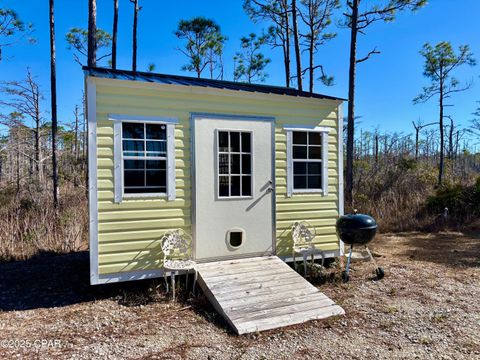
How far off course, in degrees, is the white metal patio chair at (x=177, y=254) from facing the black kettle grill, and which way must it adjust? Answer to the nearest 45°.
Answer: approximately 45° to its left

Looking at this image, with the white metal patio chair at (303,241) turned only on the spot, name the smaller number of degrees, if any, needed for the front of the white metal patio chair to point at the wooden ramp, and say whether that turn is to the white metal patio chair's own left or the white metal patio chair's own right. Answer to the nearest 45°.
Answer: approximately 45° to the white metal patio chair's own right

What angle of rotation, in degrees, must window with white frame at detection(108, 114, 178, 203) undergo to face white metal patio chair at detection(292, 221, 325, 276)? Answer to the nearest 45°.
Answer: approximately 90° to its left

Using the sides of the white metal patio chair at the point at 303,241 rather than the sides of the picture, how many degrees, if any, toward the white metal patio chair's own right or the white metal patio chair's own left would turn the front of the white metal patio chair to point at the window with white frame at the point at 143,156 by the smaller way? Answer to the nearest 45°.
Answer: approximately 90° to the white metal patio chair's own right

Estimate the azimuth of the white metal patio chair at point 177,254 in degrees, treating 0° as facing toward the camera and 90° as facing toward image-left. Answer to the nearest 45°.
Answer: approximately 315°
